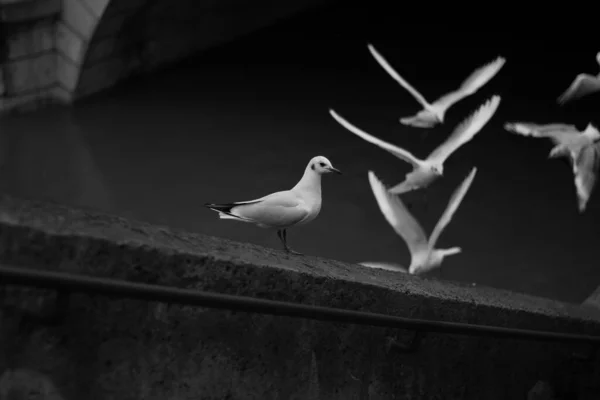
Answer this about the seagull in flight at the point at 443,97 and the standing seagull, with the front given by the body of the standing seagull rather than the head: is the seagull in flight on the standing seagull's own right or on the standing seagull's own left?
on the standing seagull's own left

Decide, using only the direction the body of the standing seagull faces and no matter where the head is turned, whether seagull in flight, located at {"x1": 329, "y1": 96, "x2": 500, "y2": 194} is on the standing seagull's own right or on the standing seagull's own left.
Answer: on the standing seagull's own left

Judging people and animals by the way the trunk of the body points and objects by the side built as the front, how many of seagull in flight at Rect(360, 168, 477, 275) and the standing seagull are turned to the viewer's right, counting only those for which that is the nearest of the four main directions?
1

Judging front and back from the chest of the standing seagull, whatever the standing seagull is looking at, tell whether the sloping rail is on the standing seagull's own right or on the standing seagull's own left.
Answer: on the standing seagull's own right

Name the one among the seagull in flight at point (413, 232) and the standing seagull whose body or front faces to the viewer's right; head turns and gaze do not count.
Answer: the standing seagull

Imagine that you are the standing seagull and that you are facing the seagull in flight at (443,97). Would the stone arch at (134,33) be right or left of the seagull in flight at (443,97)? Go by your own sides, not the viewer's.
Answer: left

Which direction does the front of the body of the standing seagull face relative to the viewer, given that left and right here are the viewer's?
facing to the right of the viewer
